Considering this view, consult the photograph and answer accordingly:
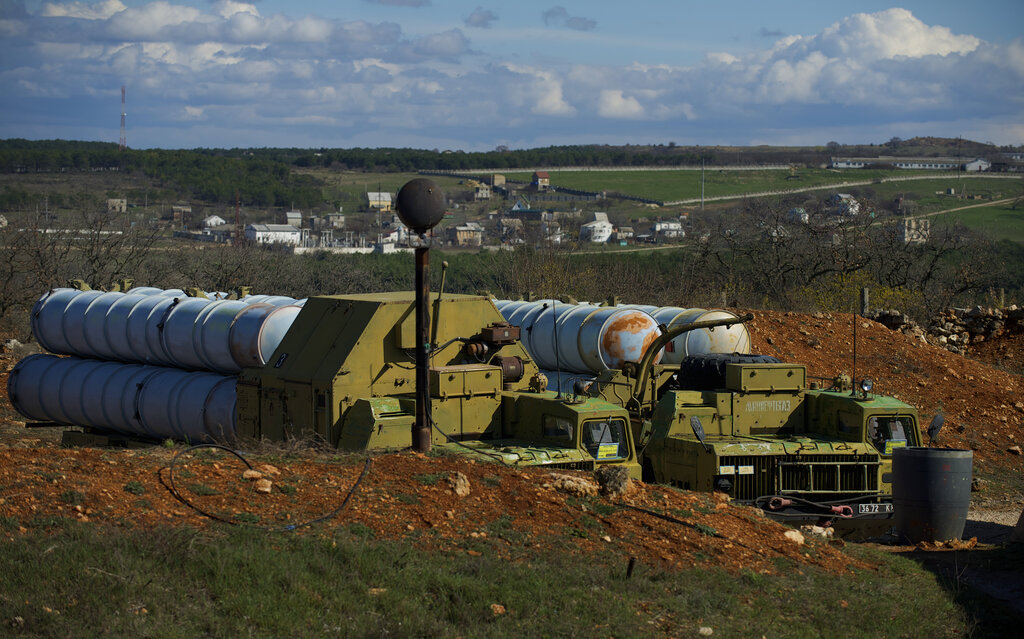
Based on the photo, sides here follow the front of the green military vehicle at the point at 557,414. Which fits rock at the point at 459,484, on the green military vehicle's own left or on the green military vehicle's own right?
on the green military vehicle's own right

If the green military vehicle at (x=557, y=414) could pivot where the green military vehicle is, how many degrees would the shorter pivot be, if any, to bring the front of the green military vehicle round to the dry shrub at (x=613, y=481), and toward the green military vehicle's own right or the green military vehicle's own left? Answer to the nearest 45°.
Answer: approximately 45° to the green military vehicle's own right

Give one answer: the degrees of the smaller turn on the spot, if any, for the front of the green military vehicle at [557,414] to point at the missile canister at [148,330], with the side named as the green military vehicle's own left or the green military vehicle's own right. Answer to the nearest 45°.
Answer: approximately 180°

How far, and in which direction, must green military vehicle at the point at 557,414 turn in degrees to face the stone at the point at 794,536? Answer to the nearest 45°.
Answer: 0° — it already faces it

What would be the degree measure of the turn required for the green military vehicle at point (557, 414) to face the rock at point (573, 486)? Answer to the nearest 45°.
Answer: approximately 45° to its right

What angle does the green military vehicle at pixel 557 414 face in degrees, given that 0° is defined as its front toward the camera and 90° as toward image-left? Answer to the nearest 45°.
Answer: approximately 315°

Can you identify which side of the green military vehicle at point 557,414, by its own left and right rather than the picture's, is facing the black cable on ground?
right
